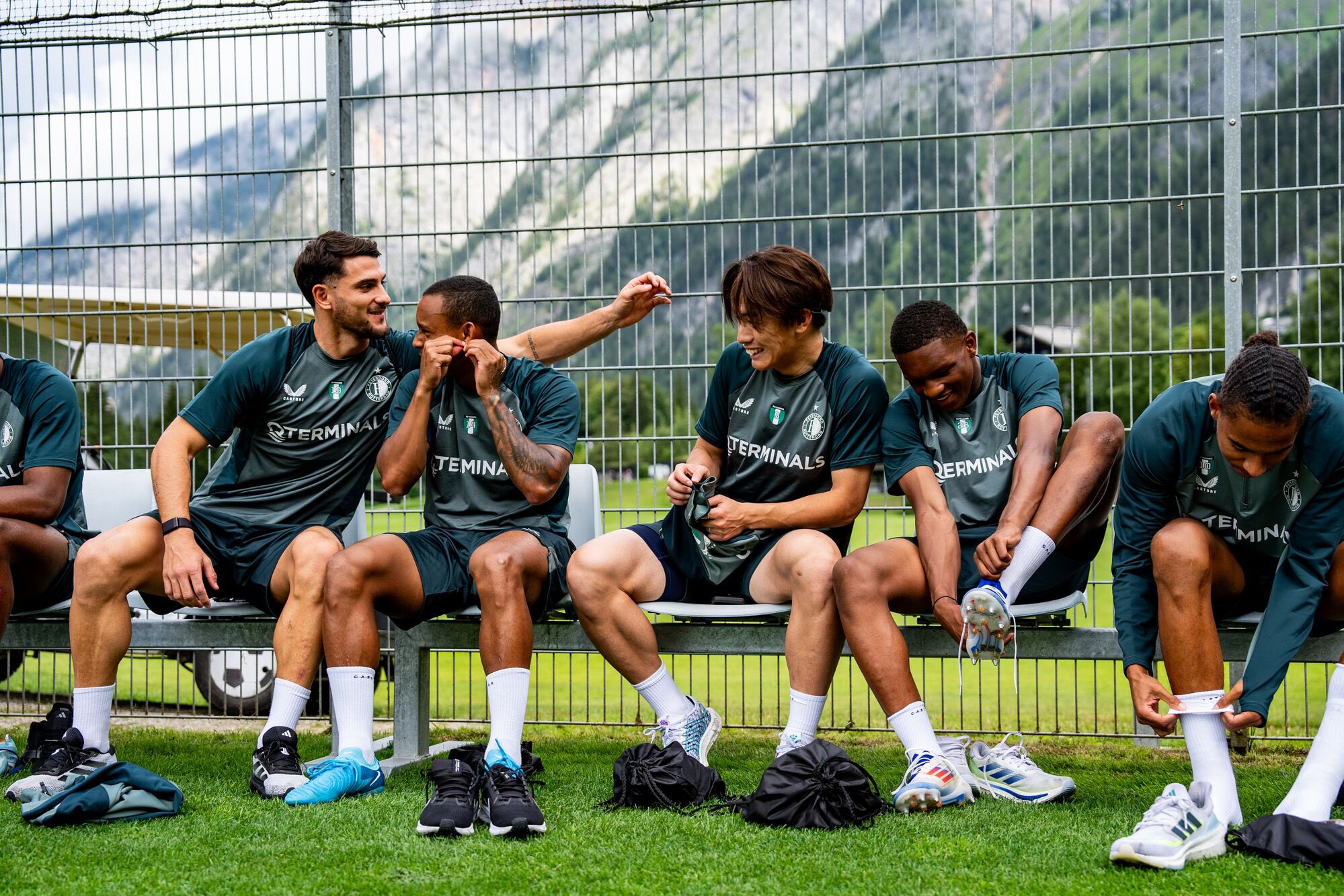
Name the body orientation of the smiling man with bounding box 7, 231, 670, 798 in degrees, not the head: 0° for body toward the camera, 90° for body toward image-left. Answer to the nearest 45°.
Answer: approximately 0°

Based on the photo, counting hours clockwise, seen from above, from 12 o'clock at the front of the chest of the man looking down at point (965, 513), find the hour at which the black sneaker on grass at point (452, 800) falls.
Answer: The black sneaker on grass is roughly at 2 o'clock from the man looking down.

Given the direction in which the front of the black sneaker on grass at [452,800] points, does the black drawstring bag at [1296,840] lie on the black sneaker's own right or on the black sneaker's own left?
on the black sneaker's own left

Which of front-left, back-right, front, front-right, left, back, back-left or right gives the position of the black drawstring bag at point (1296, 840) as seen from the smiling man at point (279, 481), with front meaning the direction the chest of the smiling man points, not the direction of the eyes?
front-left

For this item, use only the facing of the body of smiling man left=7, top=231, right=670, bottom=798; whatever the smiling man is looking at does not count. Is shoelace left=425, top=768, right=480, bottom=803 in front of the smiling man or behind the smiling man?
in front

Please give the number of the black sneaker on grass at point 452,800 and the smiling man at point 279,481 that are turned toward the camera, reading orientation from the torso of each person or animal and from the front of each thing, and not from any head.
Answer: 2

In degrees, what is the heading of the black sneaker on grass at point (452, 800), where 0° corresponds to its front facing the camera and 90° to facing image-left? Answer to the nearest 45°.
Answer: approximately 0°

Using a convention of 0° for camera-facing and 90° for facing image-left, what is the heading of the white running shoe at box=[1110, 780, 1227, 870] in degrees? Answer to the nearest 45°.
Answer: approximately 45°

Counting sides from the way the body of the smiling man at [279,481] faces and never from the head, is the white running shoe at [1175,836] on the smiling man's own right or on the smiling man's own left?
on the smiling man's own left

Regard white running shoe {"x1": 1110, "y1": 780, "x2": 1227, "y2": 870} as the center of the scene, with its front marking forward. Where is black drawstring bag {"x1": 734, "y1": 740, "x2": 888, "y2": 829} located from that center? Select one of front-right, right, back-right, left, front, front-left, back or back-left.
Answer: front-right
